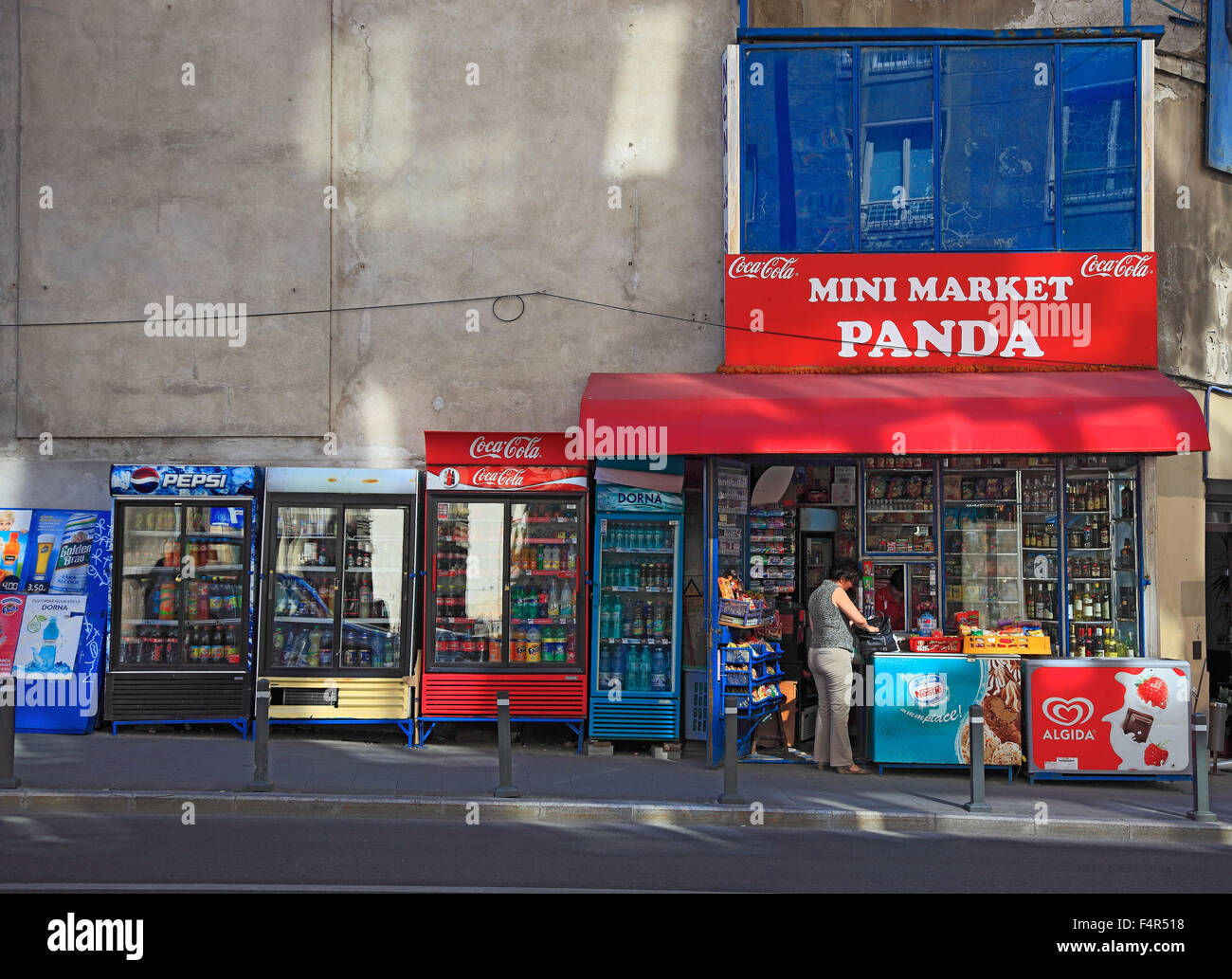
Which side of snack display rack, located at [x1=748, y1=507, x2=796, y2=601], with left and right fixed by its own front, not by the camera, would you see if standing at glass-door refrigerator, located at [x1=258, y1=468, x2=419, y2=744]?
right

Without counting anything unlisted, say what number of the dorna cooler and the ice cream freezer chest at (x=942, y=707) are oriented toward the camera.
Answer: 2

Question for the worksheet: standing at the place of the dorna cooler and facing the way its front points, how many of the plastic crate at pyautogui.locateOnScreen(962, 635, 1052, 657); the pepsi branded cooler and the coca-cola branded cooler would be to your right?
2

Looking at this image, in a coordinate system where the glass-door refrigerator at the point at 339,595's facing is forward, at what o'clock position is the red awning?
The red awning is roughly at 10 o'clock from the glass-door refrigerator.

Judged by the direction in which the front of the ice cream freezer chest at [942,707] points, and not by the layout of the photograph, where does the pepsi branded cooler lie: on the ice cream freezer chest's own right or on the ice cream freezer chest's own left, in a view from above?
on the ice cream freezer chest's own right

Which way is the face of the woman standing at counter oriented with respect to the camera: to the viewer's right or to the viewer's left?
to the viewer's right
